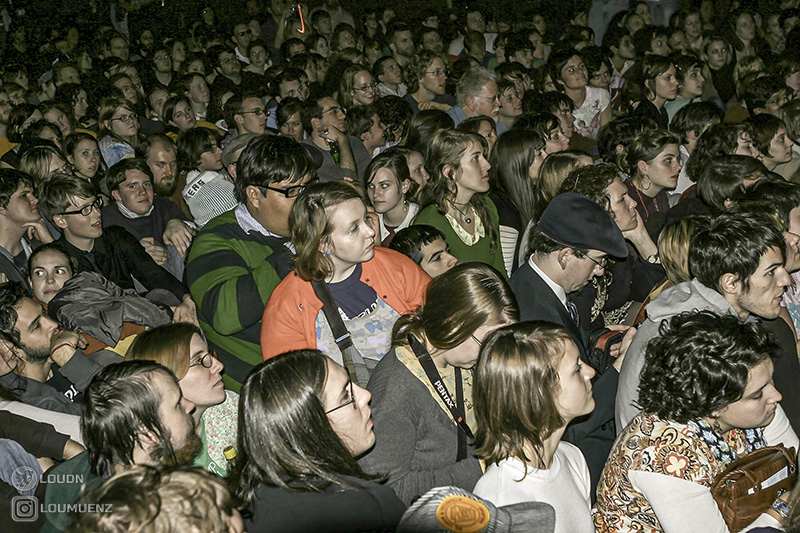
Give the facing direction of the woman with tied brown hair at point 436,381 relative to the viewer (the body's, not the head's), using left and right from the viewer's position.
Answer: facing to the right of the viewer

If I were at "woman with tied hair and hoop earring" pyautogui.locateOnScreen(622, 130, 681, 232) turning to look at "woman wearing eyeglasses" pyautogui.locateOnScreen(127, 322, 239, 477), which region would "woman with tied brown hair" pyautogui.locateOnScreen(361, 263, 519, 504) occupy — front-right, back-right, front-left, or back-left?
front-left

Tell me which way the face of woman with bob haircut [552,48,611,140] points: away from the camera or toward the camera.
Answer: toward the camera

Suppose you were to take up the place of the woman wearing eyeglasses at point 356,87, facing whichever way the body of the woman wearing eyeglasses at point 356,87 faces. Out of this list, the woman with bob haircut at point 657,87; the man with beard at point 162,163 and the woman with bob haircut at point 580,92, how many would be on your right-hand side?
1

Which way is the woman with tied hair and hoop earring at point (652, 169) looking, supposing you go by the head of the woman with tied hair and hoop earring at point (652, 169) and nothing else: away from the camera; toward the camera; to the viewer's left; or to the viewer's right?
to the viewer's right

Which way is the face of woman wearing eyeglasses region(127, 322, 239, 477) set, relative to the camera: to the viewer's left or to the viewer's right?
to the viewer's right
